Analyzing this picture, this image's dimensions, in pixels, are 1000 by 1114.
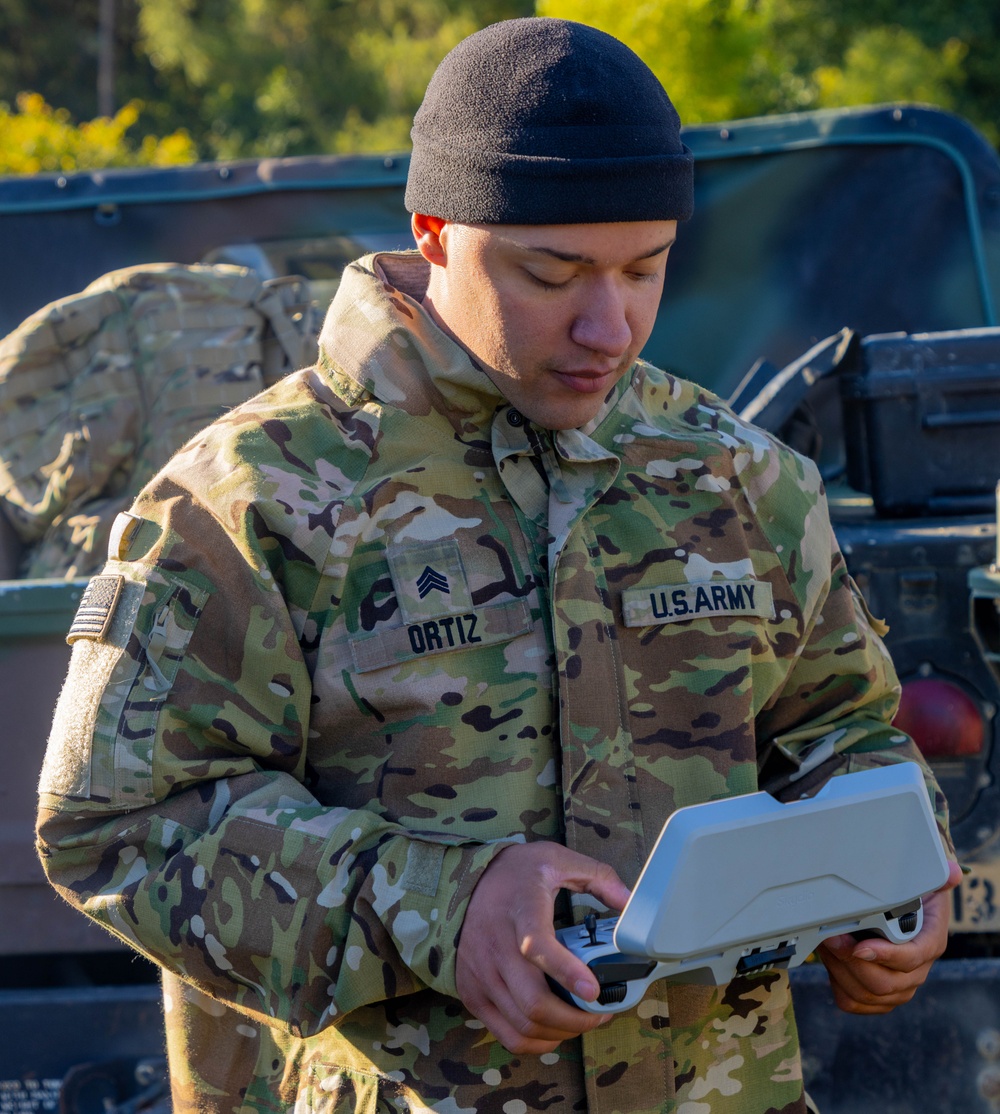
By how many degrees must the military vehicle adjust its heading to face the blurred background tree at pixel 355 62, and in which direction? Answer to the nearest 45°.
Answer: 0° — it already faces it

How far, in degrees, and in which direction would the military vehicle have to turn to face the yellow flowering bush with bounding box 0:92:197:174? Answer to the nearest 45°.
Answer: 0° — it already faces it

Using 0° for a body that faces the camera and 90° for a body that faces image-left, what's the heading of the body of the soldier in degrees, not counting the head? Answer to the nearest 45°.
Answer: approximately 315°

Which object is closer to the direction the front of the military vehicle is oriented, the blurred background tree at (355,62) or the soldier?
the blurred background tree

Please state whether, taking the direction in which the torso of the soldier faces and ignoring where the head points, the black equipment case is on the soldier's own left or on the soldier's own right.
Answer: on the soldier's own left

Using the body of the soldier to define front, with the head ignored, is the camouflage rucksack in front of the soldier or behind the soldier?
behind

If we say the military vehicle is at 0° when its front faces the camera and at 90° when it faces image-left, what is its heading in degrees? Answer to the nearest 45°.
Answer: approximately 180°

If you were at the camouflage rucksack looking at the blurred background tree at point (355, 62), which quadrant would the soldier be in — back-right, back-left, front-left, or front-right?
back-right

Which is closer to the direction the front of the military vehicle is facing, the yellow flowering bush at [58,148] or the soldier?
the yellow flowering bush

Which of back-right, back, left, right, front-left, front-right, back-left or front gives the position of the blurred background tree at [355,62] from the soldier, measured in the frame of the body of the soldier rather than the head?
back-left

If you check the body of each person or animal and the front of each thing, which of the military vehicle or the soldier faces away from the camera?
the military vehicle

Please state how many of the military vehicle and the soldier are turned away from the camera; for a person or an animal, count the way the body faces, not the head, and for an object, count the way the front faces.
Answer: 1
